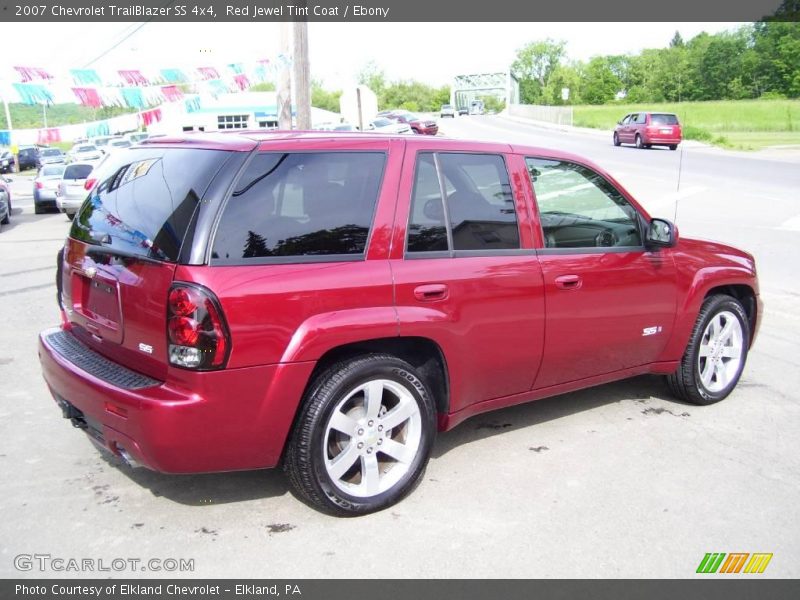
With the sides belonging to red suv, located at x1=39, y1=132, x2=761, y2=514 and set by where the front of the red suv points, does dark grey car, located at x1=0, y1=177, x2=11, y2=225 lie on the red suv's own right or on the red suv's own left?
on the red suv's own left

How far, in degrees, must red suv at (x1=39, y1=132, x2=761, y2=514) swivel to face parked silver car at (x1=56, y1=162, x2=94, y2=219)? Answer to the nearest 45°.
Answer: approximately 90° to its left

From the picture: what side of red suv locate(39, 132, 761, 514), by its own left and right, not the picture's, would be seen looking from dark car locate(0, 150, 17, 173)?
left

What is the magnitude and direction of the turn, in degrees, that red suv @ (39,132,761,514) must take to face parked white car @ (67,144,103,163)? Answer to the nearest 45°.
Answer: approximately 90° to its left

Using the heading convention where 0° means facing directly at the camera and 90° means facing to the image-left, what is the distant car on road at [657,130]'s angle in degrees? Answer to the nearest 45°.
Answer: approximately 135°

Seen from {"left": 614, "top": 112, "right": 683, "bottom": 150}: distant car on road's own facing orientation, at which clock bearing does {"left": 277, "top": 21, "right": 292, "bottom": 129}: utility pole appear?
The utility pole is roughly at 8 o'clock from the distant car on road.

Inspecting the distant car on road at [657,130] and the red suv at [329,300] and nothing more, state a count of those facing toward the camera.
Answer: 0

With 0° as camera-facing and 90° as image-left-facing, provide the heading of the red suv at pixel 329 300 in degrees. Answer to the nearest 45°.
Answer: approximately 225°

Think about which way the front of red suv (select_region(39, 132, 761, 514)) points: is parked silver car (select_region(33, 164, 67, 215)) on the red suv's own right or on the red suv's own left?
on the red suv's own left

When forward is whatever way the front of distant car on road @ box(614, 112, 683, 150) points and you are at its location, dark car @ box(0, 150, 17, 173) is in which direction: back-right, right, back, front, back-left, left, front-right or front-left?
front-left

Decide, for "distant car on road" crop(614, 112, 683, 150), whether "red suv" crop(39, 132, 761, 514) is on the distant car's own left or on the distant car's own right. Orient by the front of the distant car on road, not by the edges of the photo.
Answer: on the distant car's own left

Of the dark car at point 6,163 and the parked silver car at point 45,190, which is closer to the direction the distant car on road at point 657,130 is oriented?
the dark car
